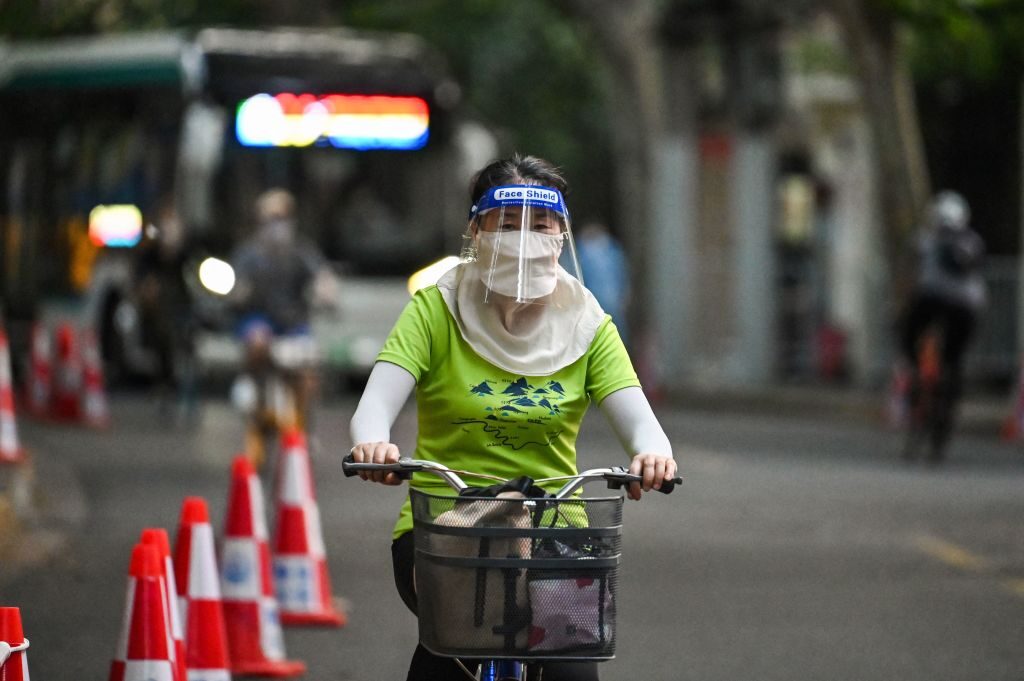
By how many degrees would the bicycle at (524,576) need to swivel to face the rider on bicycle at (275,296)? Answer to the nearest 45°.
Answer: approximately 180°

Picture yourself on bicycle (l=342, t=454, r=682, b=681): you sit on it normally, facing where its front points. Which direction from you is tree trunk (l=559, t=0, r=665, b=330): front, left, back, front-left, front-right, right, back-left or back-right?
back

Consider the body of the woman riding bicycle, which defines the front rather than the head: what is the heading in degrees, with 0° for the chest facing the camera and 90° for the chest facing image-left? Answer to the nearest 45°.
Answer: approximately 0°

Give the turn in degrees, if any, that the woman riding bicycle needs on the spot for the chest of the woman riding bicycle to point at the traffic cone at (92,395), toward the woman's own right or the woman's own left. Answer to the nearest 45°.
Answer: approximately 180°
